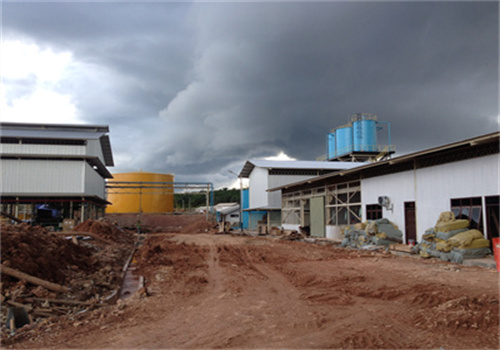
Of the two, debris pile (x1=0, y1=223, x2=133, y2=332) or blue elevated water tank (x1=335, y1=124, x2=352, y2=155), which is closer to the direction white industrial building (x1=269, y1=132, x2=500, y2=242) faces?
the debris pile

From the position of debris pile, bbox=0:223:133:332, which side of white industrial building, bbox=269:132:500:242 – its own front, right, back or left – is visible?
front

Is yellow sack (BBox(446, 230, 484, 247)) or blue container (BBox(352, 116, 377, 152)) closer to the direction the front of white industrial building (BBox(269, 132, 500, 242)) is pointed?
the yellow sack

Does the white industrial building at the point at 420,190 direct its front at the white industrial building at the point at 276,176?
no

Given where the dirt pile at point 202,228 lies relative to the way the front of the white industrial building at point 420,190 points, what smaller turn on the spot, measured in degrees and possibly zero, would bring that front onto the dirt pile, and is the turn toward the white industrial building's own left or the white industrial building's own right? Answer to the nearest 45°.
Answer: approximately 90° to the white industrial building's own right

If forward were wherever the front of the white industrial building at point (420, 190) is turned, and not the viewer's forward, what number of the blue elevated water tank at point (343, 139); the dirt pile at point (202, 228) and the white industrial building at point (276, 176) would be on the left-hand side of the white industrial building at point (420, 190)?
0

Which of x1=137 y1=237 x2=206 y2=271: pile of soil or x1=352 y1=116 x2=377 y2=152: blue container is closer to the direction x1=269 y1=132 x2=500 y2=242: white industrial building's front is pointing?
the pile of soil

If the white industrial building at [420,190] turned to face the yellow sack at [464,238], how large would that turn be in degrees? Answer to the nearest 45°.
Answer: approximately 45° to its left

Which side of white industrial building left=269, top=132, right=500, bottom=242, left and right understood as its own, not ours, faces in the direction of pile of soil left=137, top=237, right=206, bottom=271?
front

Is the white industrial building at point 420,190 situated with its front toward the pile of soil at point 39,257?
yes

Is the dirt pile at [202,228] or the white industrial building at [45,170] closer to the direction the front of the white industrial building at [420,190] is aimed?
the white industrial building

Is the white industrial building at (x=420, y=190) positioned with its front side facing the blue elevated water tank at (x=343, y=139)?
no

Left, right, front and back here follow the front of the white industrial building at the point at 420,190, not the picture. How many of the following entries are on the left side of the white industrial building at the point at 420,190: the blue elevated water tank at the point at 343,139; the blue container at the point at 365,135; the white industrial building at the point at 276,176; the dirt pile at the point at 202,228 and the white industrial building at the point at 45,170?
0

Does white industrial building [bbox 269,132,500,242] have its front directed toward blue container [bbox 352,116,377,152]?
no

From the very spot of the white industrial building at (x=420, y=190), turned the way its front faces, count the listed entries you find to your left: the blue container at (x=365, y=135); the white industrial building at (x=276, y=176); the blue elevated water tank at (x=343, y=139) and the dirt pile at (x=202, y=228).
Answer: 0

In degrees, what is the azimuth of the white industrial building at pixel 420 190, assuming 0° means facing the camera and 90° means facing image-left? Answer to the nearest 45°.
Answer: approximately 45°
